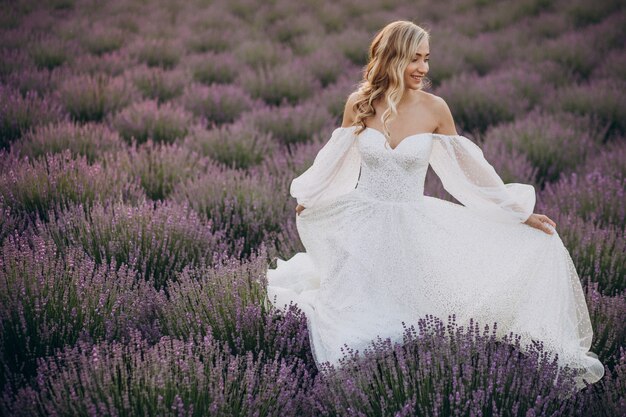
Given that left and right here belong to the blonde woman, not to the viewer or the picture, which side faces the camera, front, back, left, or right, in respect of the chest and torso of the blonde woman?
front

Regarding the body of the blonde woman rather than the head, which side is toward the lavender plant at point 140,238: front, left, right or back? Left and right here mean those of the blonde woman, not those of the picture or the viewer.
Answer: right

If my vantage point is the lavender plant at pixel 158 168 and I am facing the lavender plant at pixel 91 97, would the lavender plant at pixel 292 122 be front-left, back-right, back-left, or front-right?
front-right

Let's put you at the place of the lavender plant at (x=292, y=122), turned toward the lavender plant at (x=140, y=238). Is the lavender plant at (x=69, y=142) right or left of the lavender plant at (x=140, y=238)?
right

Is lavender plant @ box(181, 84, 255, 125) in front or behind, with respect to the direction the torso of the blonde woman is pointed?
behind

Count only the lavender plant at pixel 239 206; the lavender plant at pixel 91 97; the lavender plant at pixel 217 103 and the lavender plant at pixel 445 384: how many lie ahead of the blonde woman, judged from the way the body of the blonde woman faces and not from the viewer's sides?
1

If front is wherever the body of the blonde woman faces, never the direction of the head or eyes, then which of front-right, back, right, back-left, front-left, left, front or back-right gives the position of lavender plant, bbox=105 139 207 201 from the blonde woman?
back-right

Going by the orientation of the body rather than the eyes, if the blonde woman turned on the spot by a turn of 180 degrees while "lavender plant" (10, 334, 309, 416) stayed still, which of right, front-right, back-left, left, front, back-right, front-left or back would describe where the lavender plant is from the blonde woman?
back-left

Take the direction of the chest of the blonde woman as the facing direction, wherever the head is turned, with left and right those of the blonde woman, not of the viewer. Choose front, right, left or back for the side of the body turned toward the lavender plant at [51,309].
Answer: right

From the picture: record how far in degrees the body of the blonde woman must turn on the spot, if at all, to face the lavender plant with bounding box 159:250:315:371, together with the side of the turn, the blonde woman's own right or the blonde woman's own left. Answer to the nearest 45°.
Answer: approximately 90° to the blonde woman's own right

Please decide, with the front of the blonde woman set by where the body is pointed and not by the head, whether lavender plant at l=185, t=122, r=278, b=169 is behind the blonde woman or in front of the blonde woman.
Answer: behind

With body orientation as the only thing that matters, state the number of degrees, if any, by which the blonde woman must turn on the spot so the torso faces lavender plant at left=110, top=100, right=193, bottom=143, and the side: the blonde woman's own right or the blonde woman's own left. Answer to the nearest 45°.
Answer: approximately 135° to the blonde woman's own right

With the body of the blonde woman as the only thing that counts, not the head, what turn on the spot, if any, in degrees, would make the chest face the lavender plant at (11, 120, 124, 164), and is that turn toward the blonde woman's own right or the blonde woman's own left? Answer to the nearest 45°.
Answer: approximately 135° to the blonde woman's own right

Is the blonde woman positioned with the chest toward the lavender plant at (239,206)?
no

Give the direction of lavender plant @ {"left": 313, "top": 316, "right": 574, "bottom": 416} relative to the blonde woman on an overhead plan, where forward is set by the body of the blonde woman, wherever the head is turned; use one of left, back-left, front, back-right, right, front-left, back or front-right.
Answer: front
